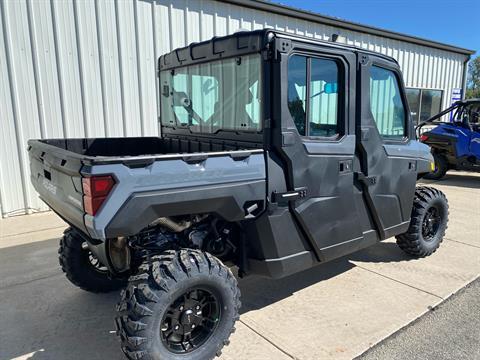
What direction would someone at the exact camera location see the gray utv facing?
facing away from the viewer and to the right of the viewer
